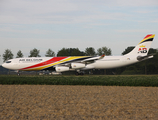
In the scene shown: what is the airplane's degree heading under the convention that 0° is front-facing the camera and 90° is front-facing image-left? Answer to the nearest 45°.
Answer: approximately 90°
